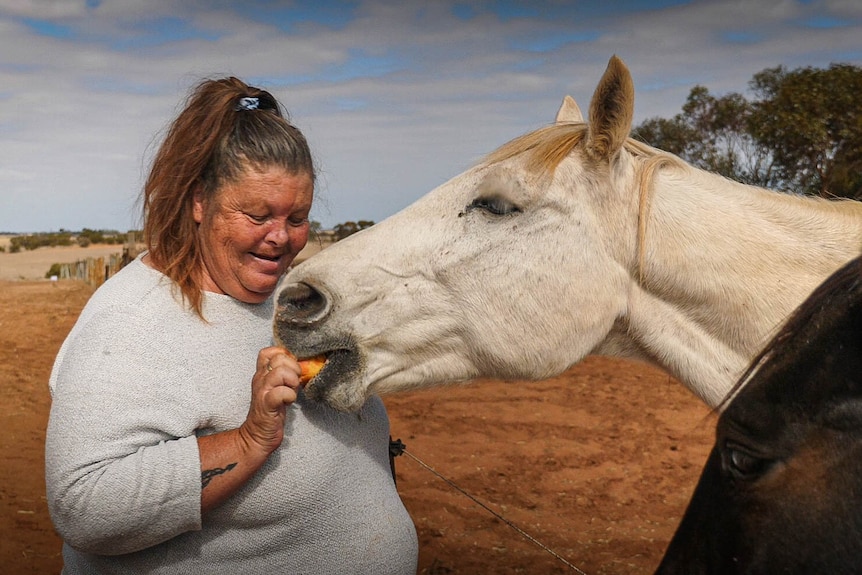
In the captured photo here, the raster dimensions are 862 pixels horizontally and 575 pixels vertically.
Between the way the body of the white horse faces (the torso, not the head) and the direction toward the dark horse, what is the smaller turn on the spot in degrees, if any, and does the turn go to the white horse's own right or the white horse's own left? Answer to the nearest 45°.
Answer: approximately 90° to the white horse's own left

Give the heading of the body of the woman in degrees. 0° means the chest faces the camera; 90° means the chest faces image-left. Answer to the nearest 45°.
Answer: approximately 315°

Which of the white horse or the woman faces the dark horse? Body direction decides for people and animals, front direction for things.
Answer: the woman

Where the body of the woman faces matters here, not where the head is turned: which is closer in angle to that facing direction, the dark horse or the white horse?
the dark horse

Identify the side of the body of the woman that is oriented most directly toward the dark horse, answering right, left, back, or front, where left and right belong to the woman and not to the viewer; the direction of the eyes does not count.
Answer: front

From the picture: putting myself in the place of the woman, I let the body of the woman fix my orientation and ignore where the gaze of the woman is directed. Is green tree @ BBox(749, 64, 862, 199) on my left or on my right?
on my left

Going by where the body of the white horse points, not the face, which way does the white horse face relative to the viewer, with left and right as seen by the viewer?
facing to the left of the viewer

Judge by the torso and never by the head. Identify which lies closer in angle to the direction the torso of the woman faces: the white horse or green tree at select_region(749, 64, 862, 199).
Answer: the white horse

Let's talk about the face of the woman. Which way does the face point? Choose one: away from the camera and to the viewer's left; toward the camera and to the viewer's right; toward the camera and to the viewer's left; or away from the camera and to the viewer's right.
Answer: toward the camera and to the viewer's right

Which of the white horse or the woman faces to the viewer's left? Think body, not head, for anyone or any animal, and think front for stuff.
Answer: the white horse
